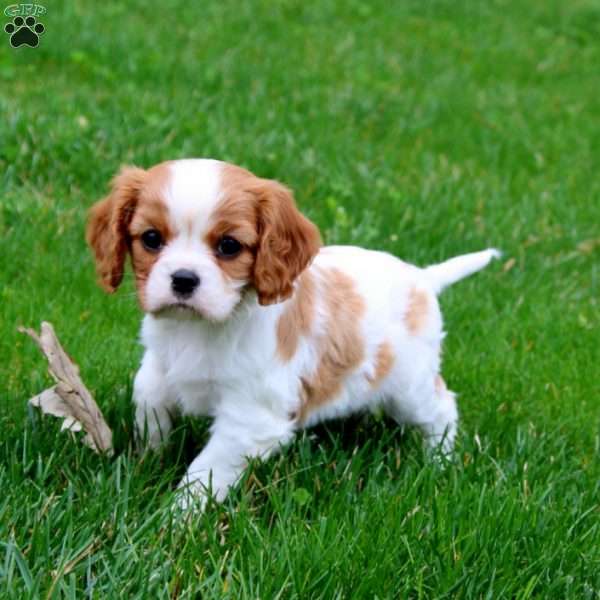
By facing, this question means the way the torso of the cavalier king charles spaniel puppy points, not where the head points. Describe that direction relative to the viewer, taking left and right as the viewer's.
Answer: facing the viewer and to the left of the viewer

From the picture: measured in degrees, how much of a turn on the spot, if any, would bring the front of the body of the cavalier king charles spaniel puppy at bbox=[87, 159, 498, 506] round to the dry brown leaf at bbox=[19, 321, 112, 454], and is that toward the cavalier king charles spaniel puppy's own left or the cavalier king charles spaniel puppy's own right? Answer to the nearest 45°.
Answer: approximately 45° to the cavalier king charles spaniel puppy's own right
